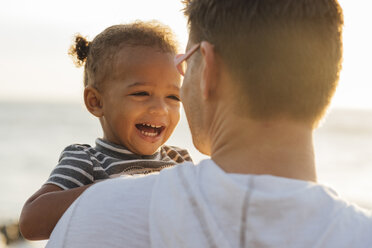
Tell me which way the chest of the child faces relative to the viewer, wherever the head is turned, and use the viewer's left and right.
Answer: facing the viewer and to the right of the viewer

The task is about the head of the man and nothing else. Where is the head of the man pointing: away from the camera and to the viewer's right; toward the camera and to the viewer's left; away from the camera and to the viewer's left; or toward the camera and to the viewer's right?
away from the camera and to the viewer's left

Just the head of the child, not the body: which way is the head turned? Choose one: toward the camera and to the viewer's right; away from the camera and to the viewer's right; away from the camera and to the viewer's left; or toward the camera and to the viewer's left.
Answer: toward the camera and to the viewer's right
